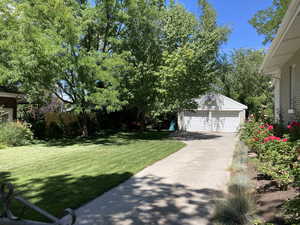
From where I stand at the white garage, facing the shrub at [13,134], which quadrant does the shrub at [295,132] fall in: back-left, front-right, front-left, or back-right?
front-left

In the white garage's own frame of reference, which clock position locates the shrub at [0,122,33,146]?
The shrub is roughly at 1 o'clock from the white garage.

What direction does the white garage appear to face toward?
toward the camera

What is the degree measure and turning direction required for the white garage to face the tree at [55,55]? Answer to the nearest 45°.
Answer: approximately 45° to its right

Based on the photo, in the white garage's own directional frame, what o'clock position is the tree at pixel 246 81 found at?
The tree is roughly at 7 o'clock from the white garage.

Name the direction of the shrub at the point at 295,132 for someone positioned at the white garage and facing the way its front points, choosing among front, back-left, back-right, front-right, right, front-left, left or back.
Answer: front

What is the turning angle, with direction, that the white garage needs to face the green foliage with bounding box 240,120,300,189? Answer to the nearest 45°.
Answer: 0° — it already faces it
